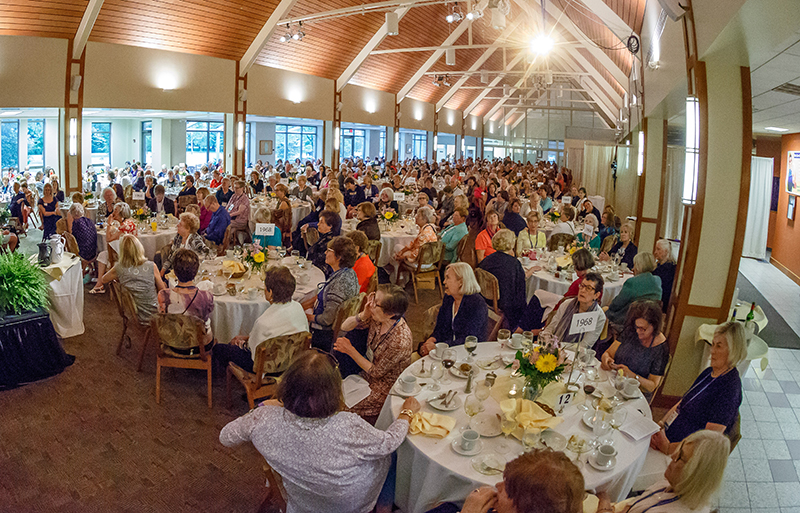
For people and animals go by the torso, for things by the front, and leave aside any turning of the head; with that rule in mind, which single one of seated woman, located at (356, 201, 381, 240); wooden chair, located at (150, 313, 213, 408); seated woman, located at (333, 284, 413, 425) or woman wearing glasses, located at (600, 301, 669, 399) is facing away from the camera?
the wooden chair

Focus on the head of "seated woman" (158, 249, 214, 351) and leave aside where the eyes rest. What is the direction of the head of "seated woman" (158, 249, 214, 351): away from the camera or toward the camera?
away from the camera

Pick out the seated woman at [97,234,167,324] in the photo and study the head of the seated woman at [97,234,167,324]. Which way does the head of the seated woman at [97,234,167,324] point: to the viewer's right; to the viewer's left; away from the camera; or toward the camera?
away from the camera

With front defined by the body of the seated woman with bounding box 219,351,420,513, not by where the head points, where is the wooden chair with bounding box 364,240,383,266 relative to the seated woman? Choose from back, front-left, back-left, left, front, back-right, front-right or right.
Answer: front

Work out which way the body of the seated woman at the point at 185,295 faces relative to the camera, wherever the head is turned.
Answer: away from the camera

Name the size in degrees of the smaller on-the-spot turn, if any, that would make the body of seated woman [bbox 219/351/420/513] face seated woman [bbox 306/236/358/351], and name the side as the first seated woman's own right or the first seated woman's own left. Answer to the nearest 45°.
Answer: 0° — they already face them

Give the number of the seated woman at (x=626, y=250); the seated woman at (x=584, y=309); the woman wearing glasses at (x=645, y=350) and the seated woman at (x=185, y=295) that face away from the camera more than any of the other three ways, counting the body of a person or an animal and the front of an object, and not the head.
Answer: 1

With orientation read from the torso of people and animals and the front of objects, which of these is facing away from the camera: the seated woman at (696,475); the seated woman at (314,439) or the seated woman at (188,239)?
the seated woman at (314,439)

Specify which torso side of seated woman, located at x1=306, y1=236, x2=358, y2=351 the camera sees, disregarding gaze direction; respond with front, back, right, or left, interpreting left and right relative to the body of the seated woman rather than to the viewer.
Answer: left

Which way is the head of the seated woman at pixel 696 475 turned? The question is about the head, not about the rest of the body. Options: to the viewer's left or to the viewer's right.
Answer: to the viewer's left

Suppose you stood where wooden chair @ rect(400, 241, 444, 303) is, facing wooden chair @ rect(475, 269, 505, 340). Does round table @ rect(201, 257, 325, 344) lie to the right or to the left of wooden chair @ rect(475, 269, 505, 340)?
right

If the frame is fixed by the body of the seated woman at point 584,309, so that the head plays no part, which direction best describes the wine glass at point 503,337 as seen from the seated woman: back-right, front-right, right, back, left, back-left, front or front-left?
front

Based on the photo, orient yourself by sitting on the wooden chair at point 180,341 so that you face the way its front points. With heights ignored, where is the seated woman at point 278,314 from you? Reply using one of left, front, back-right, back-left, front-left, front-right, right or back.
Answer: back-right

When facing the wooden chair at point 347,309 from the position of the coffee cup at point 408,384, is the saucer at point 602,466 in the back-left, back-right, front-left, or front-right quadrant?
back-right

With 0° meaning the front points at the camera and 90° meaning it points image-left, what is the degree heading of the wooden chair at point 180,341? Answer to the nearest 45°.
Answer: approximately 180°
